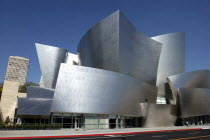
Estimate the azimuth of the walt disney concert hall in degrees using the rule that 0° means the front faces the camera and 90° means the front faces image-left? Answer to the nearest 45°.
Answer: approximately 0°

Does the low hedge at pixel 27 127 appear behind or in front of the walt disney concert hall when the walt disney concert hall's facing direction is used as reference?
in front
